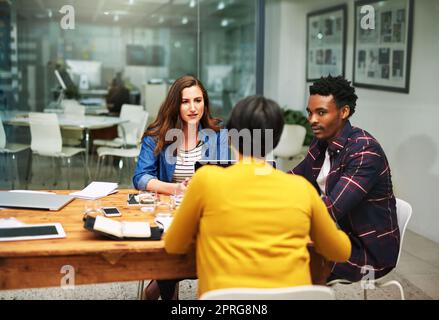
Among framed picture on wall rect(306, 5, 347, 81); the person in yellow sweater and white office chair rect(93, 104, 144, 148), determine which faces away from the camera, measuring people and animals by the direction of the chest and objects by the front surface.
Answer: the person in yellow sweater

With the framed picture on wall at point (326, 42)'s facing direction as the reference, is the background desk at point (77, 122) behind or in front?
in front

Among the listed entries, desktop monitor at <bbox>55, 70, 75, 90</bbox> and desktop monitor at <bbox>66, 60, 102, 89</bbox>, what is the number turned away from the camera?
1

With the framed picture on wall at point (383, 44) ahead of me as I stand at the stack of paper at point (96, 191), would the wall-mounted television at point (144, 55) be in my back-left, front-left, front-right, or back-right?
front-left

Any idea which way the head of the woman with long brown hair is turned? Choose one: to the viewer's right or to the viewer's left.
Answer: to the viewer's right

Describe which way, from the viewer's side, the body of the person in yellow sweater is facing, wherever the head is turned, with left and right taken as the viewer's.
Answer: facing away from the viewer

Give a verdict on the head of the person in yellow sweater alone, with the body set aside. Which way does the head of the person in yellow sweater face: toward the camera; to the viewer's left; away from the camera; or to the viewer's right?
away from the camera

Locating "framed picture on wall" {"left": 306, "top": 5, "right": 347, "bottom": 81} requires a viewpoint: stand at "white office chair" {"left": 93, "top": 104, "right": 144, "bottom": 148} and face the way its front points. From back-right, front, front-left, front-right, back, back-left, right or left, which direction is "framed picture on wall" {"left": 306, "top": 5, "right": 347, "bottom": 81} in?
back-left

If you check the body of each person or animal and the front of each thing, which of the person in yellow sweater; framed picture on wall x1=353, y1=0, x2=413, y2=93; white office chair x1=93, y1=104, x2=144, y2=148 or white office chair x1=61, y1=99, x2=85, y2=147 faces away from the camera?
the person in yellow sweater

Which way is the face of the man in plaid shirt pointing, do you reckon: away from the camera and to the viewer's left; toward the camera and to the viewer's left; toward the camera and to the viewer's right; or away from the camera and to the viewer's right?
toward the camera and to the viewer's left

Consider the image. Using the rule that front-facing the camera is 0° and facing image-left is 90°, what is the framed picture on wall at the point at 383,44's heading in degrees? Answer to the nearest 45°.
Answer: approximately 45°

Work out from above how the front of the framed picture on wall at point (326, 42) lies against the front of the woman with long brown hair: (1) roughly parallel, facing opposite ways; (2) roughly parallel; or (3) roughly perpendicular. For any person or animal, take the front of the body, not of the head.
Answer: roughly perpendicular
